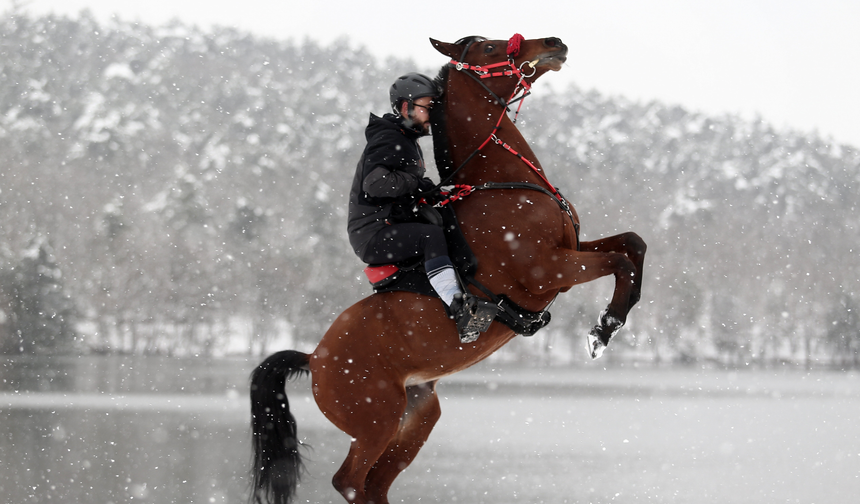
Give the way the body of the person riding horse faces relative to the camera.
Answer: to the viewer's right
